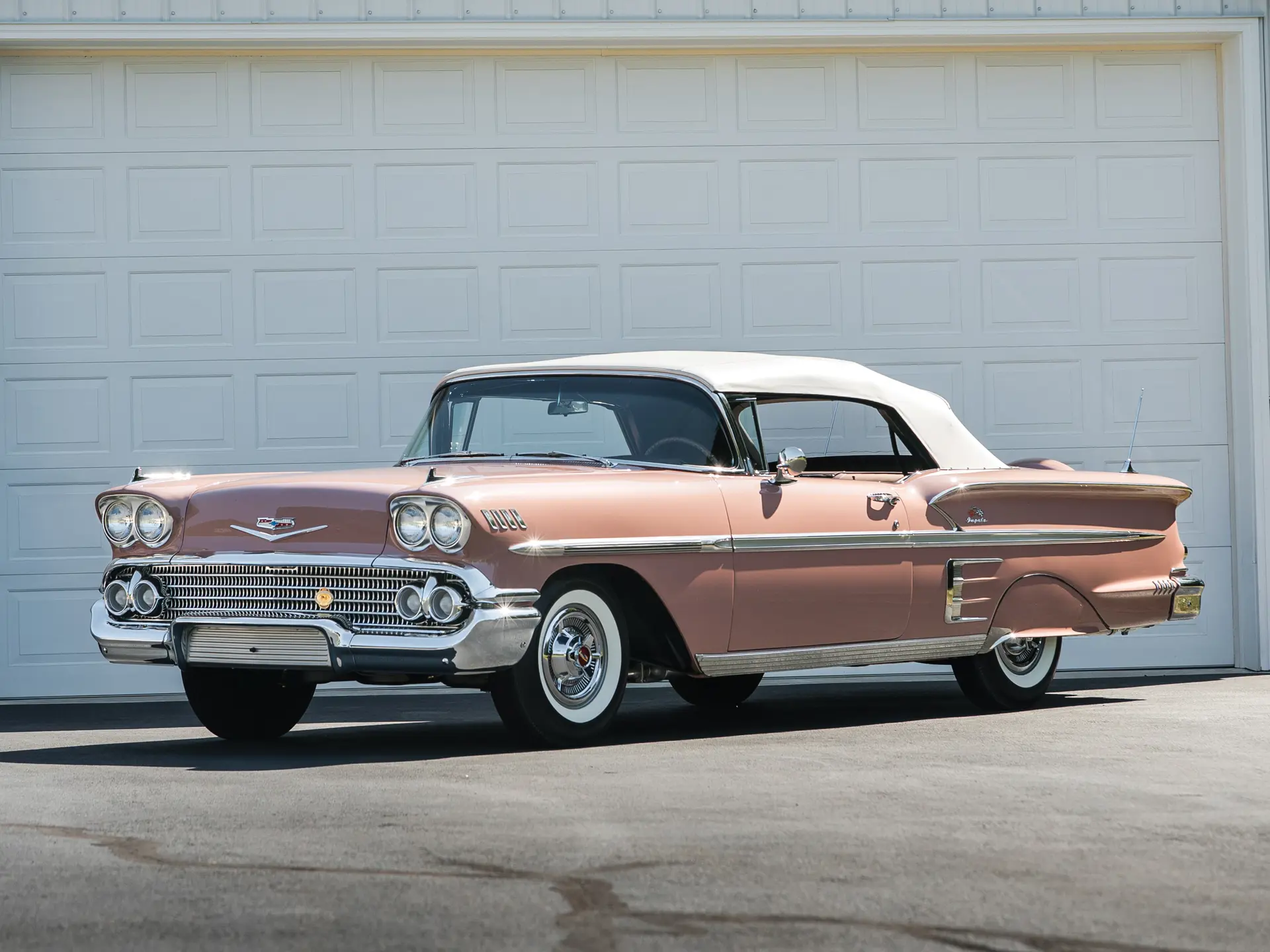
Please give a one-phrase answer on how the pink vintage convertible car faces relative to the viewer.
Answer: facing the viewer and to the left of the viewer

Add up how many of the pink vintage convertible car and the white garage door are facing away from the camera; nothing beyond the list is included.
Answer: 0

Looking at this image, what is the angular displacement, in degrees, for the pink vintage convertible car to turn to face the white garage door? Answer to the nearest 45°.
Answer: approximately 135° to its right

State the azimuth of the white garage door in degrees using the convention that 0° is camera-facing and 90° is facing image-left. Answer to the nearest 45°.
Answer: approximately 0°

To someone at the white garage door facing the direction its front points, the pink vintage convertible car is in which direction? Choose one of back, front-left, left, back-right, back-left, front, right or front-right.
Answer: front
